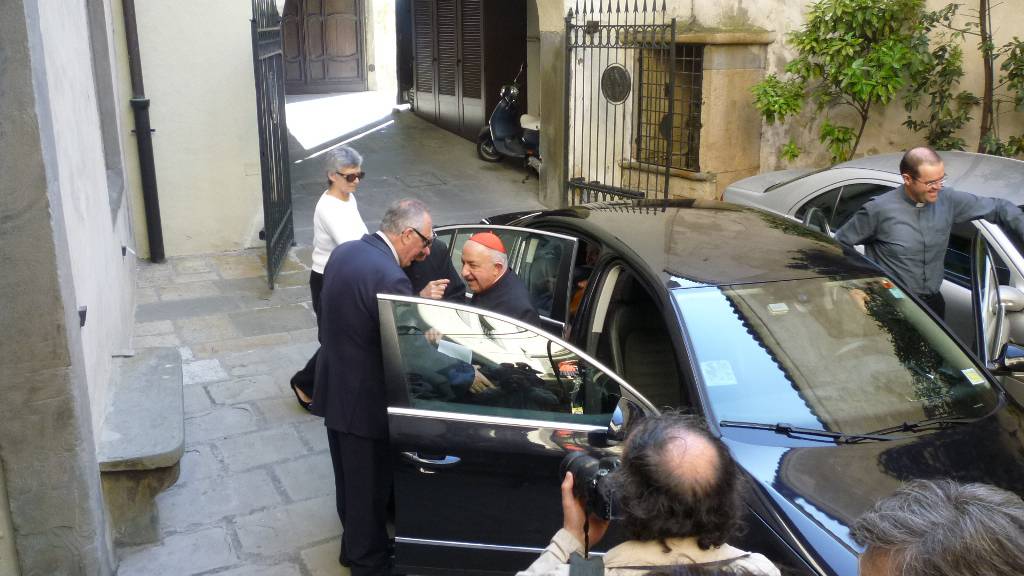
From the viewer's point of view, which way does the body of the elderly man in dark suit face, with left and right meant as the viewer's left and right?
facing away from the viewer and to the right of the viewer

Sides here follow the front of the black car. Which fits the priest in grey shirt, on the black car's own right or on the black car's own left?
on the black car's own left

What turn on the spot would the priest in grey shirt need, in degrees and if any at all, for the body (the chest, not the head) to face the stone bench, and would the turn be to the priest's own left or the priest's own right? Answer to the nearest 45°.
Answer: approximately 90° to the priest's own right

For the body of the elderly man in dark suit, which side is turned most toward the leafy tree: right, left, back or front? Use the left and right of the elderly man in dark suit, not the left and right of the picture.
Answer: front

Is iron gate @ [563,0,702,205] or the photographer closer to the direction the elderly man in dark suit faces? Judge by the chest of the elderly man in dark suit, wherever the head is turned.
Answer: the iron gate

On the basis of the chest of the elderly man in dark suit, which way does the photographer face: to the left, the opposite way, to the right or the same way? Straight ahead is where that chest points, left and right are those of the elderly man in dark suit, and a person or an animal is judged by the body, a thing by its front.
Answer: to the left

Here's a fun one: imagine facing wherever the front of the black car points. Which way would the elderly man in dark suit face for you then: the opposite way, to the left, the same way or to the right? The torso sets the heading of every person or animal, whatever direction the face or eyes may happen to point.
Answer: to the left

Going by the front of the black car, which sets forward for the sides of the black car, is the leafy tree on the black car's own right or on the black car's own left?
on the black car's own left

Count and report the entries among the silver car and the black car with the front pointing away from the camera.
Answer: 0

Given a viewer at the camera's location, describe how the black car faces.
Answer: facing the viewer and to the right of the viewer

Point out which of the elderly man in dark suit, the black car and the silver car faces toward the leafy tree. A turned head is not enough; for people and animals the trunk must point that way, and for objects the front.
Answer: the elderly man in dark suit

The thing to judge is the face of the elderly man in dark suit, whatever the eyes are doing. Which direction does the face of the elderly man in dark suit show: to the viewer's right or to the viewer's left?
to the viewer's right

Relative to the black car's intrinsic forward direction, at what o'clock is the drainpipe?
The drainpipe is roughly at 6 o'clock from the black car.

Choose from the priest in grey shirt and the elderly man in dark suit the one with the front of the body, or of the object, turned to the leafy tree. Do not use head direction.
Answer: the elderly man in dark suit

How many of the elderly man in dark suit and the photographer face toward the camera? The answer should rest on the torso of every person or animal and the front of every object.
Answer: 0

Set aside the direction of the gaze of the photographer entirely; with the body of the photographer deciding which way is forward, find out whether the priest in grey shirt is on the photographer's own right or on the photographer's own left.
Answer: on the photographer's own right
